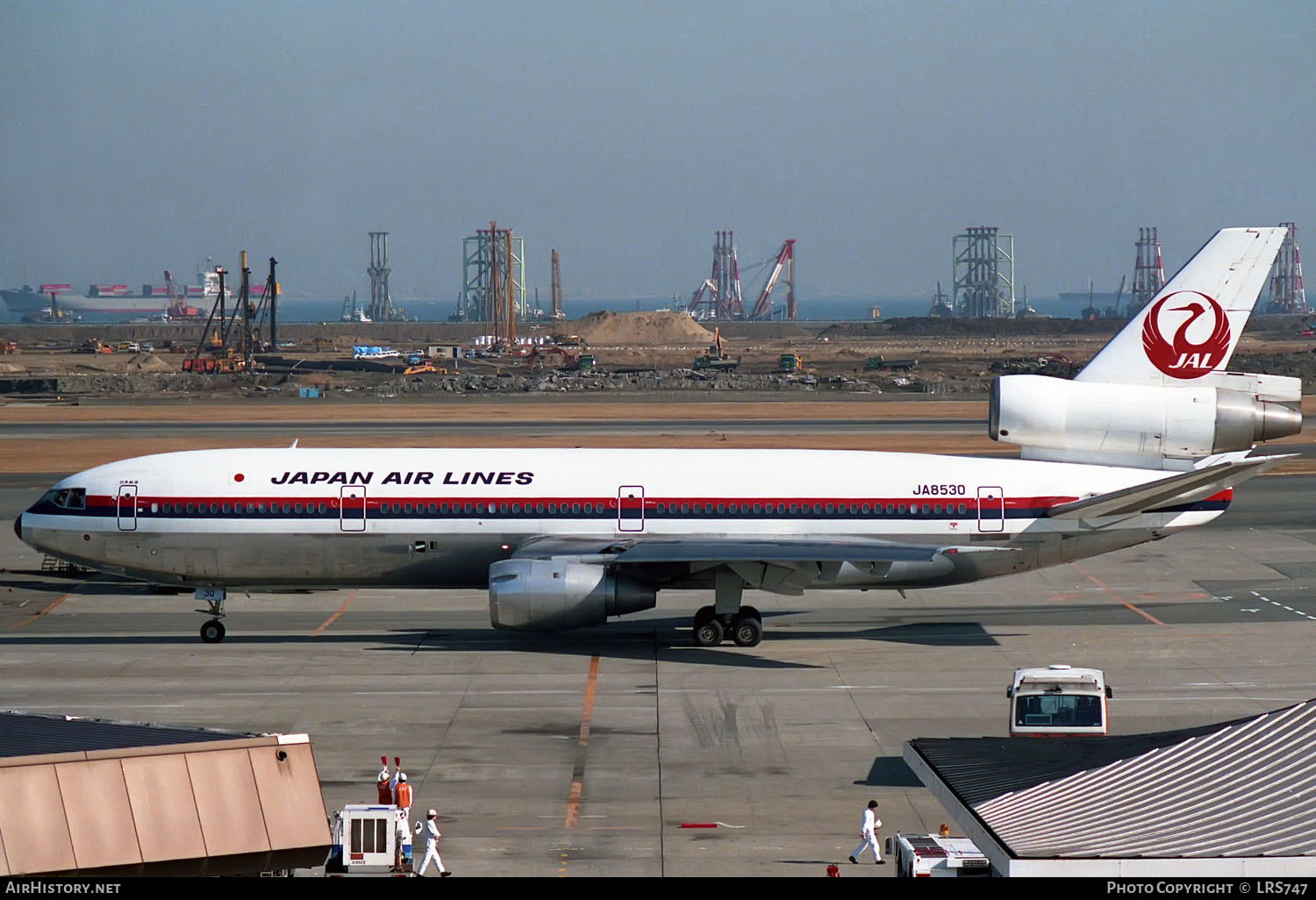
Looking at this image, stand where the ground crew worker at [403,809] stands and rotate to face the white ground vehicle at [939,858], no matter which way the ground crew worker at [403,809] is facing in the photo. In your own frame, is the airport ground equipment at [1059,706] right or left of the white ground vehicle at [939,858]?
left

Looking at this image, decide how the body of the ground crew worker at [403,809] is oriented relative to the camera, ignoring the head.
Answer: away from the camera

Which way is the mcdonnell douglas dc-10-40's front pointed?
to the viewer's left

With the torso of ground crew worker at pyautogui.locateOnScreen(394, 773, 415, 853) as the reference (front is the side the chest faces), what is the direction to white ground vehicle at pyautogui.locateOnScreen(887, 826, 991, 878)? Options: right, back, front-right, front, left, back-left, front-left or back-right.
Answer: back-right

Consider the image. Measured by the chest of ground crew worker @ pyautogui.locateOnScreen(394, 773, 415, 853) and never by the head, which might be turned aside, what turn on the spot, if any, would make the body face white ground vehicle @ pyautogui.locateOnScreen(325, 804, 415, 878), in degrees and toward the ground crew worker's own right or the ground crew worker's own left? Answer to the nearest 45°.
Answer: approximately 180°

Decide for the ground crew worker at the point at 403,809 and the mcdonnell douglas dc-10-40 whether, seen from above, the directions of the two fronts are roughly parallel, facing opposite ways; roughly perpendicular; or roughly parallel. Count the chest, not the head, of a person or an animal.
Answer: roughly perpendicular

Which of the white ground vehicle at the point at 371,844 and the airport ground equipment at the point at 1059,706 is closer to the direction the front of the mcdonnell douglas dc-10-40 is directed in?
the white ground vehicle

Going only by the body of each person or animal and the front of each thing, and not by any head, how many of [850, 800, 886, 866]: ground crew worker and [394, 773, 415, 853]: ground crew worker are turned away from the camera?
1

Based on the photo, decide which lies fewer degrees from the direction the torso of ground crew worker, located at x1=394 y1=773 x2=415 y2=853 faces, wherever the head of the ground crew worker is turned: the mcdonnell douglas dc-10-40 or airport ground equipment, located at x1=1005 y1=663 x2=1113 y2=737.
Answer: the mcdonnell douglas dc-10-40

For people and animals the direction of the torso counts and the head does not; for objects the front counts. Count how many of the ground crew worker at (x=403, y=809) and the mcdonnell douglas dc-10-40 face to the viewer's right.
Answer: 0
